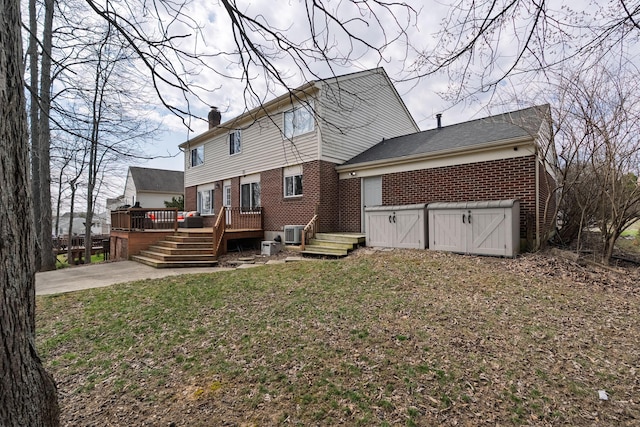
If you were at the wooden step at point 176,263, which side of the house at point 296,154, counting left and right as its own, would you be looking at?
back

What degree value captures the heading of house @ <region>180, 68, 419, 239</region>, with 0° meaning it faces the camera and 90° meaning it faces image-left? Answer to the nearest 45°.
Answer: approximately 225°

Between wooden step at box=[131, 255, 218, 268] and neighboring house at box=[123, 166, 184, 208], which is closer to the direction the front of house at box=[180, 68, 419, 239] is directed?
the neighboring house

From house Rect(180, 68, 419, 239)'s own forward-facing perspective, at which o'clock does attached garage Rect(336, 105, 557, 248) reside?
attached garage Rect(336, 105, 557, 248) is roughly at 3 o'clock from house Rect(180, 68, 419, 239).

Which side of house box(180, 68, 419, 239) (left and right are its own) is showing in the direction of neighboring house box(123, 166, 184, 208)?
left
